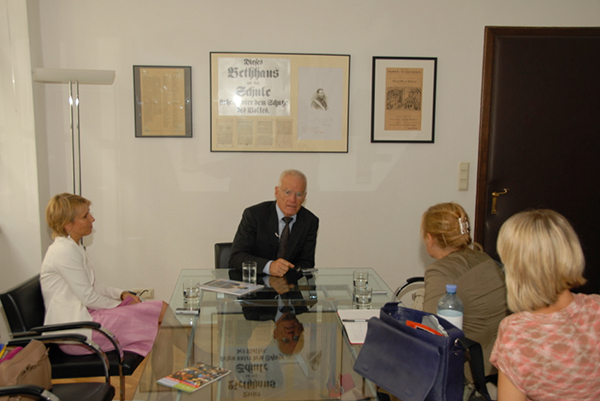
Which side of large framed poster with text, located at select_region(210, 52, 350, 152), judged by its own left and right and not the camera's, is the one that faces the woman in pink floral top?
front

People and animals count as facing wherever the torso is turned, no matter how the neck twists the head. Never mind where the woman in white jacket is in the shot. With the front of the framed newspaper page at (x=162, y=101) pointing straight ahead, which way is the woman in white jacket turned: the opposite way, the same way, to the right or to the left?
to the left

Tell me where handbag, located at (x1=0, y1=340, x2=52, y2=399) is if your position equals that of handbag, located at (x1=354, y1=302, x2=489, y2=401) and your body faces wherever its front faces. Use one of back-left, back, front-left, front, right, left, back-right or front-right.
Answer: front-right

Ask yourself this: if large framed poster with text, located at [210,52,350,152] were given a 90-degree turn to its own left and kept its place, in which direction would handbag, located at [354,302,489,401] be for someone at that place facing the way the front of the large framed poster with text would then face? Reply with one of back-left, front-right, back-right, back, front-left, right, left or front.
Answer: right

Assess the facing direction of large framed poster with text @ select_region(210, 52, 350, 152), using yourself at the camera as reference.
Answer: facing the viewer

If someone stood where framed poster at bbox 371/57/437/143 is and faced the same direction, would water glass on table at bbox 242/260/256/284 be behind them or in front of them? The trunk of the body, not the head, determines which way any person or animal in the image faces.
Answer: in front

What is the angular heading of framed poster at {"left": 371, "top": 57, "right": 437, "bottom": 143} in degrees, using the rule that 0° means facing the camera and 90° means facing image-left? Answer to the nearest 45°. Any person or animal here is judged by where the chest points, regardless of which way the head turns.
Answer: approximately 0°

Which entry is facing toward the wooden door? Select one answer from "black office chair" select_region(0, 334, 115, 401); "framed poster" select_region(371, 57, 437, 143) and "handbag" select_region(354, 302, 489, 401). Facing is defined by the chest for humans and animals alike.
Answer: the black office chair

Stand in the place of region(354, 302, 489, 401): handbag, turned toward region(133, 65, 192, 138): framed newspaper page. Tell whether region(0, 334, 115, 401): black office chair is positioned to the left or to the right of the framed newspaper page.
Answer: left

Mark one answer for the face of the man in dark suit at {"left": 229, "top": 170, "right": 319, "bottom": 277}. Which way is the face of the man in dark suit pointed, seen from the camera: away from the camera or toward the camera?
toward the camera

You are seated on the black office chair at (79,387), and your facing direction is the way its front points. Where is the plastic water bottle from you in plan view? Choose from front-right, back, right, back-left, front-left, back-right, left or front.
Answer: front-right

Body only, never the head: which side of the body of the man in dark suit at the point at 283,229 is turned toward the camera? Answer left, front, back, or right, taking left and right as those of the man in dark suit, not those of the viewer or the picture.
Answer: front

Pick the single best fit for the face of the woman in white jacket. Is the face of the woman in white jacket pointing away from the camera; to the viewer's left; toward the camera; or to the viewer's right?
to the viewer's right

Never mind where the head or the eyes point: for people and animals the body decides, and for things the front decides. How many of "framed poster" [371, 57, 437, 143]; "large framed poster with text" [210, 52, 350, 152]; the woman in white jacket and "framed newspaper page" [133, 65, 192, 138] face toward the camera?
3

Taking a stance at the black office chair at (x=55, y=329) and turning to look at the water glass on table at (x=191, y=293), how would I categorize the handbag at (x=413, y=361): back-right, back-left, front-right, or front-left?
front-right

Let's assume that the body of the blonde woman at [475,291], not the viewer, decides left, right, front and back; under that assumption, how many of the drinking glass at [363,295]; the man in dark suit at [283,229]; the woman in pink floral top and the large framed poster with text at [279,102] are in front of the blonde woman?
3

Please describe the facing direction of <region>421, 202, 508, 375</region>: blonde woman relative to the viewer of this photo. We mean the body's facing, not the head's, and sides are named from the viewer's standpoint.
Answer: facing away from the viewer and to the left of the viewer

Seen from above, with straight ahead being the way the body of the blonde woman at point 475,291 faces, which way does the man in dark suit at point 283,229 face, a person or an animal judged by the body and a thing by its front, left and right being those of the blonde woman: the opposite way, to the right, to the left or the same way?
the opposite way

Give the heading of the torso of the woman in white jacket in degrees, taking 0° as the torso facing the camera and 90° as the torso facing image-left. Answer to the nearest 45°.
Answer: approximately 270°
